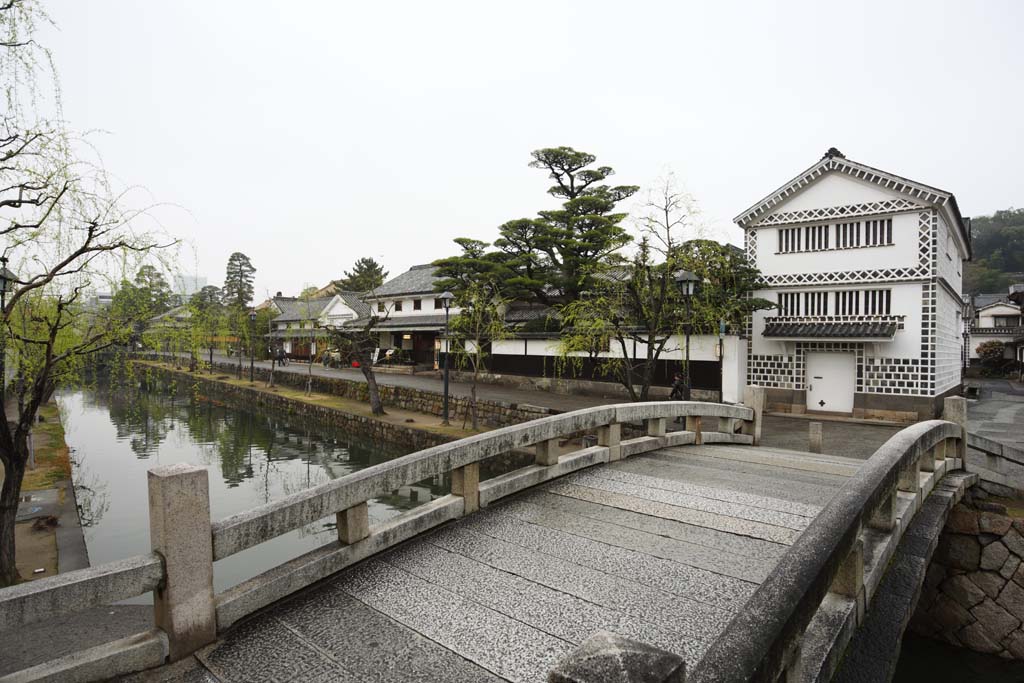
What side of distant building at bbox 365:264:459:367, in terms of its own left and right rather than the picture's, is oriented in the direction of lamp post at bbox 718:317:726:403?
left

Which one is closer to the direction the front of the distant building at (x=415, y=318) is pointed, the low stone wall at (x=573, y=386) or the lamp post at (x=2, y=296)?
the lamp post

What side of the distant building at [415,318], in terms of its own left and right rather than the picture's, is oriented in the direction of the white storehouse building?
left

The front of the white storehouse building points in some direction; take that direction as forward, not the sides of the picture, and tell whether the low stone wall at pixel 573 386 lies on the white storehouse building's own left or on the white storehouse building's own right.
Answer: on the white storehouse building's own right

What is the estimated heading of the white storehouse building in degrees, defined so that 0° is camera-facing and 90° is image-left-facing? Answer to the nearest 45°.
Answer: approximately 0°

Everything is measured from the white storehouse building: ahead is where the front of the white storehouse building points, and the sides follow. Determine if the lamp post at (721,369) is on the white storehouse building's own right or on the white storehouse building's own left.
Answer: on the white storehouse building's own right

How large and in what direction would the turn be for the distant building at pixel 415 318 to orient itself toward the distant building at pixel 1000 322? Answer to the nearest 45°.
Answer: approximately 135° to its left

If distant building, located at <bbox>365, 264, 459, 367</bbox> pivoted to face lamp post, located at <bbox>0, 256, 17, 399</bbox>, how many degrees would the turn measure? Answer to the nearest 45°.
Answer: approximately 45° to its left

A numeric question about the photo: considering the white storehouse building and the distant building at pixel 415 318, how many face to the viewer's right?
0
